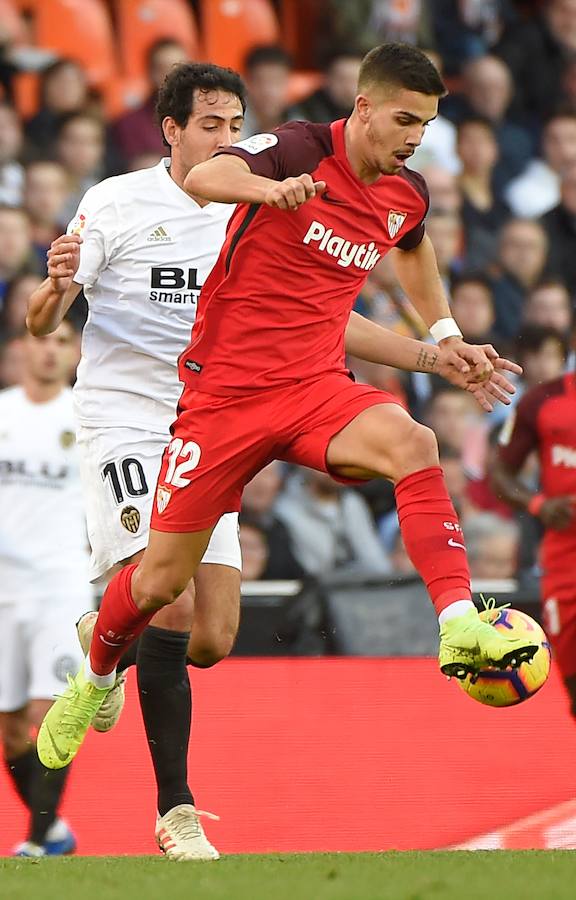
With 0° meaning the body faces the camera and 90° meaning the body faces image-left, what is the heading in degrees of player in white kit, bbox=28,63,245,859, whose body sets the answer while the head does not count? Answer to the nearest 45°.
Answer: approximately 315°

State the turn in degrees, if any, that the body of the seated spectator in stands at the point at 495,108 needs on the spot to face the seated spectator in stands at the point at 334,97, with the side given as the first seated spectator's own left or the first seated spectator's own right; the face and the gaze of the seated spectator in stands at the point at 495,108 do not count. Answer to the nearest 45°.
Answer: approximately 45° to the first seated spectator's own right

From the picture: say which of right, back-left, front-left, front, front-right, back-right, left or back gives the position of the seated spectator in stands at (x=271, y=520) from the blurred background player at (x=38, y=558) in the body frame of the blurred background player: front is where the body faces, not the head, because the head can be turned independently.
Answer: back-left

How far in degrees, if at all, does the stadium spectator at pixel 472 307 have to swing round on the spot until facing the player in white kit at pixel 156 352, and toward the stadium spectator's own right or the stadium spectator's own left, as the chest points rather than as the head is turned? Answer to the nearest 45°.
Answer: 0° — they already face them

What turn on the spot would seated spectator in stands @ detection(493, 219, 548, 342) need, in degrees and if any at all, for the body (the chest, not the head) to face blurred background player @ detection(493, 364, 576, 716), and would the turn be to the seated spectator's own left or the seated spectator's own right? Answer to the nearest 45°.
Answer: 0° — they already face them
